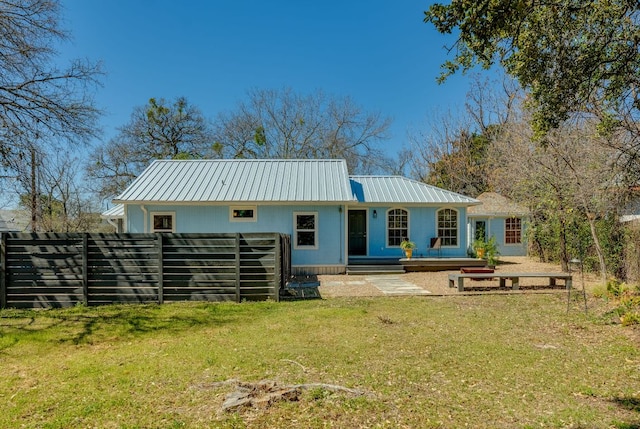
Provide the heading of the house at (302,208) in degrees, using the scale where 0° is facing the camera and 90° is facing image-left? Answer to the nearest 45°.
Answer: approximately 0°

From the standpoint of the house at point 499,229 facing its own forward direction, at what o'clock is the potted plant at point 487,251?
The potted plant is roughly at 12 o'clock from the house.

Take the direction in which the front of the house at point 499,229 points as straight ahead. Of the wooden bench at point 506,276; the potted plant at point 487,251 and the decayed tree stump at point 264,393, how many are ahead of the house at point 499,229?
3

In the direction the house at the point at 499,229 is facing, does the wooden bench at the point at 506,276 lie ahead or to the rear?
ahead

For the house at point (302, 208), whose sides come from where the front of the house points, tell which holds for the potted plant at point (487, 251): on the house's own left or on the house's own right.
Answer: on the house's own left

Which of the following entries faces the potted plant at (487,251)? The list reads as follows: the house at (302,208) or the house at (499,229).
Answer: the house at (499,229)

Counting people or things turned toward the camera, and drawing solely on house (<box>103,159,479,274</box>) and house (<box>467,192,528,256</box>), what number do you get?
2

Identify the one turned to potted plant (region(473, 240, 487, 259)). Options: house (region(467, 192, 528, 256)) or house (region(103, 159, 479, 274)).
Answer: house (region(467, 192, 528, 256))

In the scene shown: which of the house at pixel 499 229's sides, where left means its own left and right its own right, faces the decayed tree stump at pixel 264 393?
front
